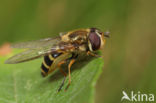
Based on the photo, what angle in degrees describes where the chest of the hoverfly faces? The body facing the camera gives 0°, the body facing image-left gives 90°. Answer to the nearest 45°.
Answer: approximately 270°
